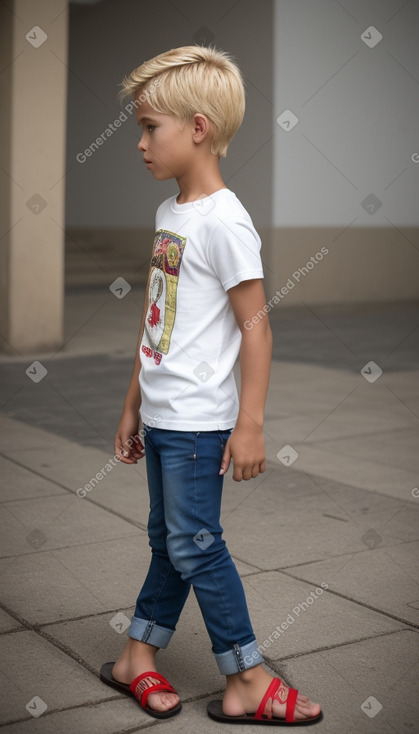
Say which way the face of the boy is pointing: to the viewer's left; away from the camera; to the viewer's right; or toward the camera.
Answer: to the viewer's left

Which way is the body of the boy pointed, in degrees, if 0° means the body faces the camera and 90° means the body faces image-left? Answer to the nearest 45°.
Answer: approximately 45°
